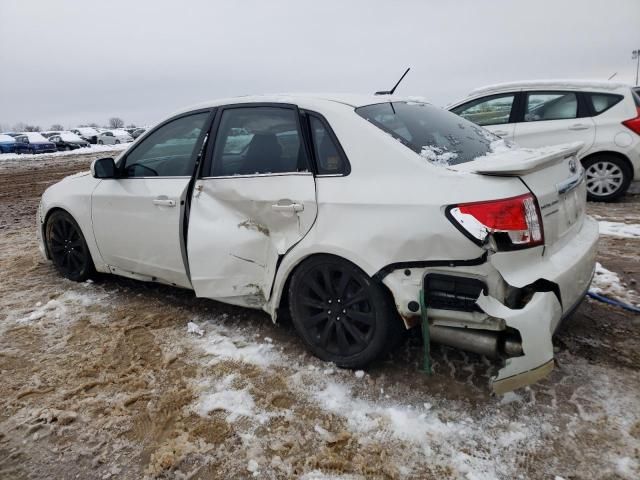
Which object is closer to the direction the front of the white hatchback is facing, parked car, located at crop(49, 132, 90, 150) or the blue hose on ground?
the parked car

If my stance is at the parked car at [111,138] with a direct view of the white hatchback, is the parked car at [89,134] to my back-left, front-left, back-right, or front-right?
back-right

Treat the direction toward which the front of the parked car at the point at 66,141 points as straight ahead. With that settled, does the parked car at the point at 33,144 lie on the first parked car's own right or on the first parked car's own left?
on the first parked car's own right

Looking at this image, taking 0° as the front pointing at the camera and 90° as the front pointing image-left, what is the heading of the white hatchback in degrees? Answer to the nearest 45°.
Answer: approximately 90°

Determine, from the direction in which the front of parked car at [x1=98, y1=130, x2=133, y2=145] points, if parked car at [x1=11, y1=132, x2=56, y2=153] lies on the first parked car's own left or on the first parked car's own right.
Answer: on the first parked car's own right

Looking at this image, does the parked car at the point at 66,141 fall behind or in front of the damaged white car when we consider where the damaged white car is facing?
in front

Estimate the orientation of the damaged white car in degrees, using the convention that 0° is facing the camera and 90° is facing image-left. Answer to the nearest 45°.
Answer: approximately 135°

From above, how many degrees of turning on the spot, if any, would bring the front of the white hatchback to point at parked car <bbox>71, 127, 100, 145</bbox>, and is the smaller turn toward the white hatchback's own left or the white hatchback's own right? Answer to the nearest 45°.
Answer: approximately 45° to the white hatchback's own right

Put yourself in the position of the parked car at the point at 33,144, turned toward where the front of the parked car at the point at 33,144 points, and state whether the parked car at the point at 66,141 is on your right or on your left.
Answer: on your left

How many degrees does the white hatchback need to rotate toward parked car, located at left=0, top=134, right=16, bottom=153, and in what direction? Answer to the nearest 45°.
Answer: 0° — it already faces it

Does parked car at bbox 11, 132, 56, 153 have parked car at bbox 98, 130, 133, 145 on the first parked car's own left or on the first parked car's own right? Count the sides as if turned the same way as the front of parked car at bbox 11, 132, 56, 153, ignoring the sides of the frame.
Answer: on the first parked car's own left

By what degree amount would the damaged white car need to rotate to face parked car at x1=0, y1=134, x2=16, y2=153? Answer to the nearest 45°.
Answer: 0° — it already faces it

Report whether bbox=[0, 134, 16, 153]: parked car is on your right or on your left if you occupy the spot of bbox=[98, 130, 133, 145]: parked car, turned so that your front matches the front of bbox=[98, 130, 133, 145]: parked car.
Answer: on your right
